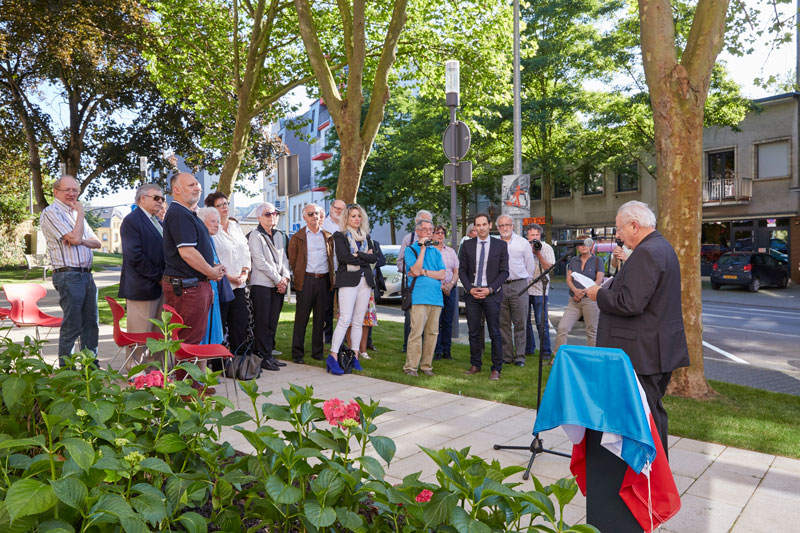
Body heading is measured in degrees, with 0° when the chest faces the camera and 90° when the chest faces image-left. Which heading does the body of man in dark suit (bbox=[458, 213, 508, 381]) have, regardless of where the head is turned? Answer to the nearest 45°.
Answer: approximately 0°

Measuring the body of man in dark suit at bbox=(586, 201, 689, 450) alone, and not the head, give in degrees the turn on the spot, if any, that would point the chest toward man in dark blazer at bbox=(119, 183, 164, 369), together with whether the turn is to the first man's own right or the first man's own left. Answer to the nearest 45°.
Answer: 0° — they already face them

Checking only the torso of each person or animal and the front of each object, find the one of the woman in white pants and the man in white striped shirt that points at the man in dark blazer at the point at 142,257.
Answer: the man in white striped shirt

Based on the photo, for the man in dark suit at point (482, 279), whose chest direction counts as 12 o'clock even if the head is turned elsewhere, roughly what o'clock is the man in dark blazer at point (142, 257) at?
the man in dark blazer at point (142, 257) is roughly at 2 o'clock from the man in dark suit at point (482, 279).

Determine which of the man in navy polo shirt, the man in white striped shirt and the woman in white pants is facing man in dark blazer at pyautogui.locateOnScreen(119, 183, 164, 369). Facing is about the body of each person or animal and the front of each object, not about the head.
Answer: the man in white striped shirt

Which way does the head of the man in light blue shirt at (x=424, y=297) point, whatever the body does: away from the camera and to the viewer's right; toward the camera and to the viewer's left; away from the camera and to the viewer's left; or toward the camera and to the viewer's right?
toward the camera and to the viewer's right

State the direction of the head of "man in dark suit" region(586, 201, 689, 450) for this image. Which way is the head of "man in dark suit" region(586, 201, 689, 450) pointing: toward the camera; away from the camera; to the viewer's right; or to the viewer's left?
to the viewer's left

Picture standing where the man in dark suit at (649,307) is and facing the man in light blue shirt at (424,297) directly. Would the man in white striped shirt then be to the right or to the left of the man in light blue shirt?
left

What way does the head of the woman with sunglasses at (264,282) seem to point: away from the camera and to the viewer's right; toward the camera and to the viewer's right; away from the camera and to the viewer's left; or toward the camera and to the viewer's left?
toward the camera and to the viewer's right

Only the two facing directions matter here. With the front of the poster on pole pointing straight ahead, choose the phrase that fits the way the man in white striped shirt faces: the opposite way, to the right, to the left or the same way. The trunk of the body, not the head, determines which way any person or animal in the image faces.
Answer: to the left

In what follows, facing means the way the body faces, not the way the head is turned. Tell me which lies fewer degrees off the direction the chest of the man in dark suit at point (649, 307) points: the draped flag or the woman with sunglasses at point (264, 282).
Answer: the woman with sunglasses

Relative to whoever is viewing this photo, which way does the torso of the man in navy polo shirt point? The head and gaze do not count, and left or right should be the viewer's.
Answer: facing to the right of the viewer

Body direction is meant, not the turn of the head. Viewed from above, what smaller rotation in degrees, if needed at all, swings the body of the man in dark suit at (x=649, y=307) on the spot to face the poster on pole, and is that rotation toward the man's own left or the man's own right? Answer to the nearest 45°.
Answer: approximately 90° to the man's own right

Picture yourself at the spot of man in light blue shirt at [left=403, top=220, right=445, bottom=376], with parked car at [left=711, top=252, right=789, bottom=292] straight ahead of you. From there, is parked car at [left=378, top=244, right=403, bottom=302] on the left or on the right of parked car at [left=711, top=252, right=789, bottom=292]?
left

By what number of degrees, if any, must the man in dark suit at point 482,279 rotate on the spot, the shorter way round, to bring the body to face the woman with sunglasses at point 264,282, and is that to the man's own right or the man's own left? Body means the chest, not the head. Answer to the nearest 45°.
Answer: approximately 90° to the man's own right
